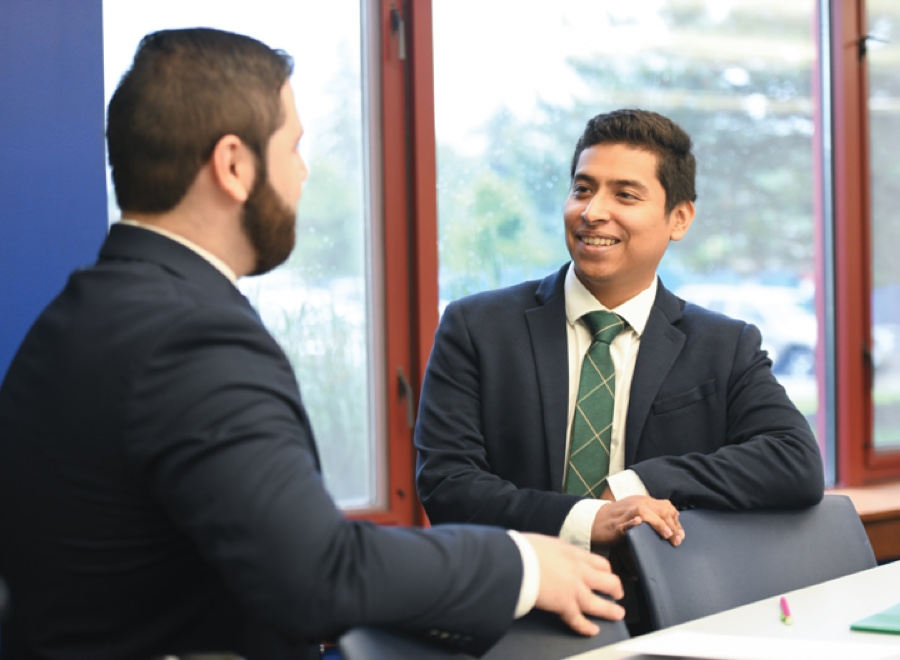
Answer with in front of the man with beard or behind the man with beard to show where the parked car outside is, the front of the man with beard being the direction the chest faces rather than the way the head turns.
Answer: in front

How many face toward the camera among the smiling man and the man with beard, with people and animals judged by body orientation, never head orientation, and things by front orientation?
1

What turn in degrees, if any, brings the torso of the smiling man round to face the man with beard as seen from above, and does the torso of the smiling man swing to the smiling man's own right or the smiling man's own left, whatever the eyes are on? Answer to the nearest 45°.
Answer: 0° — they already face them

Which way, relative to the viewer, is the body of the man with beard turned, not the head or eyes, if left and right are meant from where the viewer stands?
facing away from the viewer and to the right of the viewer

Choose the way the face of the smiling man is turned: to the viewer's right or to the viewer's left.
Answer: to the viewer's left

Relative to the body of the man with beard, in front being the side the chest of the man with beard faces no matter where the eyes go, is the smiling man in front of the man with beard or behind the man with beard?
in front

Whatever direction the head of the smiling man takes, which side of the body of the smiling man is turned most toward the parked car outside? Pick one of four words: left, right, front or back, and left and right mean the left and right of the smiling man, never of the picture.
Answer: back

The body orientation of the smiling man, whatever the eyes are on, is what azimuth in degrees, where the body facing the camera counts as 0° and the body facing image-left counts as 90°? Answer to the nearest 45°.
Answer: approximately 0°

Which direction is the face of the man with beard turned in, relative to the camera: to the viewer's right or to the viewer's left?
to the viewer's right
